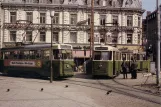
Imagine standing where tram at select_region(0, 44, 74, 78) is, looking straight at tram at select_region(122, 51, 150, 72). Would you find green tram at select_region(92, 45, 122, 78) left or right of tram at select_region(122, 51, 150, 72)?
right

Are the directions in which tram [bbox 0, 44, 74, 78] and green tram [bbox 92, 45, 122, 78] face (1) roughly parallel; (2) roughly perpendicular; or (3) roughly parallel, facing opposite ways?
roughly perpendicular

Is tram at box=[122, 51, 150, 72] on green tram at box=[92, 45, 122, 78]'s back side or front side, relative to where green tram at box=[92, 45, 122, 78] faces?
on the back side

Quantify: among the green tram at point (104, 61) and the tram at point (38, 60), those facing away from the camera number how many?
0

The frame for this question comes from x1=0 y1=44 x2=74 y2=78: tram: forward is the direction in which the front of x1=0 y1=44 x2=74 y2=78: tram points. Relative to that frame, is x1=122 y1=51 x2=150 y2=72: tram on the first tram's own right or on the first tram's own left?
on the first tram's own left

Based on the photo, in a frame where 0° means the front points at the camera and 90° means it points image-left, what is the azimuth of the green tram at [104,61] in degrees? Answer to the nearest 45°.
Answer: approximately 45°
